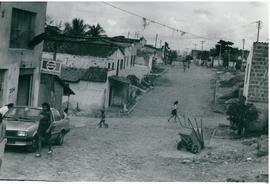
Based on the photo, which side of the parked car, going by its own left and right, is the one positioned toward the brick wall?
back

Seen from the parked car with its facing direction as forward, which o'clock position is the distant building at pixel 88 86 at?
The distant building is roughly at 5 o'clock from the parked car.

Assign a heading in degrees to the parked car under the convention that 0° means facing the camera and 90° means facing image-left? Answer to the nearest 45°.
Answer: approximately 45°

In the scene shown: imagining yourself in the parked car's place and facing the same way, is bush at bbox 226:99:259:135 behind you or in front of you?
behind

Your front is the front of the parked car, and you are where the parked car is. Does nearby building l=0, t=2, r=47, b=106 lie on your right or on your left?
on your right

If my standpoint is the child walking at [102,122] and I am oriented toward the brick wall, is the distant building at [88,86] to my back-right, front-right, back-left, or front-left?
back-left

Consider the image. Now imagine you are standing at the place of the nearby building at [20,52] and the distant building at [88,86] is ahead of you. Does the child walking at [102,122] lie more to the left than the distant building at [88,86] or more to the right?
right

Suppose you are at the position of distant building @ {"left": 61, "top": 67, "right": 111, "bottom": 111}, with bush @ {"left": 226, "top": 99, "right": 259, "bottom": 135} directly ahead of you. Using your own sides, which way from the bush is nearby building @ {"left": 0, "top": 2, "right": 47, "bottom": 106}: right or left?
right
